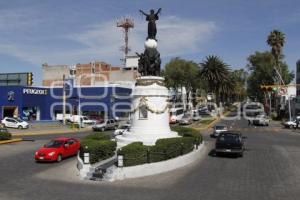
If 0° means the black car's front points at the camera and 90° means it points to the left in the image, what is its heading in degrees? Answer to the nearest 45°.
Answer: approximately 180°

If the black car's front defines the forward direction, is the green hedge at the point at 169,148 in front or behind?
behind

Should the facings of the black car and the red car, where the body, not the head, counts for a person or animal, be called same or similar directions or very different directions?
very different directions

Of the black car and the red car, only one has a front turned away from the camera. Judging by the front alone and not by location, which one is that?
the black car

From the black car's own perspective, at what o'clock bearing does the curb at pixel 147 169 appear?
The curb is roughly at 7 o'clock from the black car.

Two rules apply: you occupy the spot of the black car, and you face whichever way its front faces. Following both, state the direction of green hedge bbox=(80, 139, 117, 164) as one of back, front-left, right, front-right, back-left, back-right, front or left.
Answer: back-left

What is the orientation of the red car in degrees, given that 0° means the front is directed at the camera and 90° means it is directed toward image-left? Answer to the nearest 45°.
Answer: approximately 45°
